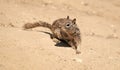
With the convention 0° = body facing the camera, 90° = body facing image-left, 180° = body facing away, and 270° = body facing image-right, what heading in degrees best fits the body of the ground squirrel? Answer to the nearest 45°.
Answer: approximately 315°
